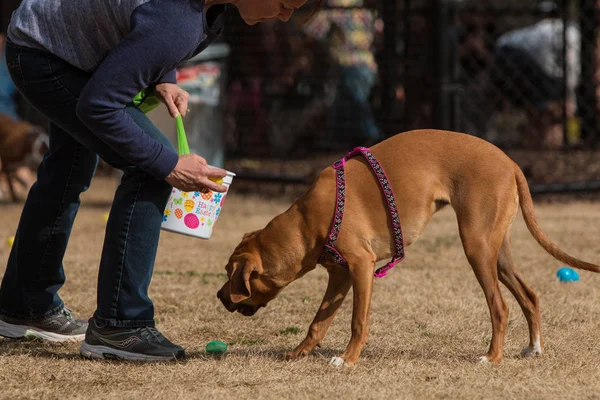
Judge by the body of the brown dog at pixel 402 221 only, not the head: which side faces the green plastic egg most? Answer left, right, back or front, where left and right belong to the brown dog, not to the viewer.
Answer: front

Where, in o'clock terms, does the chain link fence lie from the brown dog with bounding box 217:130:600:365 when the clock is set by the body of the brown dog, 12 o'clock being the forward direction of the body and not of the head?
The chain link fence is roughly at 3 o'clock from the brown dog.

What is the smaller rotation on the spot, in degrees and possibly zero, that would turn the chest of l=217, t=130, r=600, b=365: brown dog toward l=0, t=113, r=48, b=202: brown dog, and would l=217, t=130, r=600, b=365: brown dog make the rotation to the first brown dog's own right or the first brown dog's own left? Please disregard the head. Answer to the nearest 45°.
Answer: approximately 45° to the first brown dog's own right

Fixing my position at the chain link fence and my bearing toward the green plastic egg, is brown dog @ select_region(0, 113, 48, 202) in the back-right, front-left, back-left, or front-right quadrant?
front-right

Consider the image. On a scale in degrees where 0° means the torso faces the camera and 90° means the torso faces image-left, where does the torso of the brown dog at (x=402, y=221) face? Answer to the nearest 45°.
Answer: approximately 90°

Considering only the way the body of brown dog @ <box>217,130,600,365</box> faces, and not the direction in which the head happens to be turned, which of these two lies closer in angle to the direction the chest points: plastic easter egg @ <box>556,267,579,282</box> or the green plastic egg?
the green plastic egg

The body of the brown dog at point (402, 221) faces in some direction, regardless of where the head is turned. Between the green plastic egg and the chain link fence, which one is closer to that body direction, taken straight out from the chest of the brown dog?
the green plastic egg
